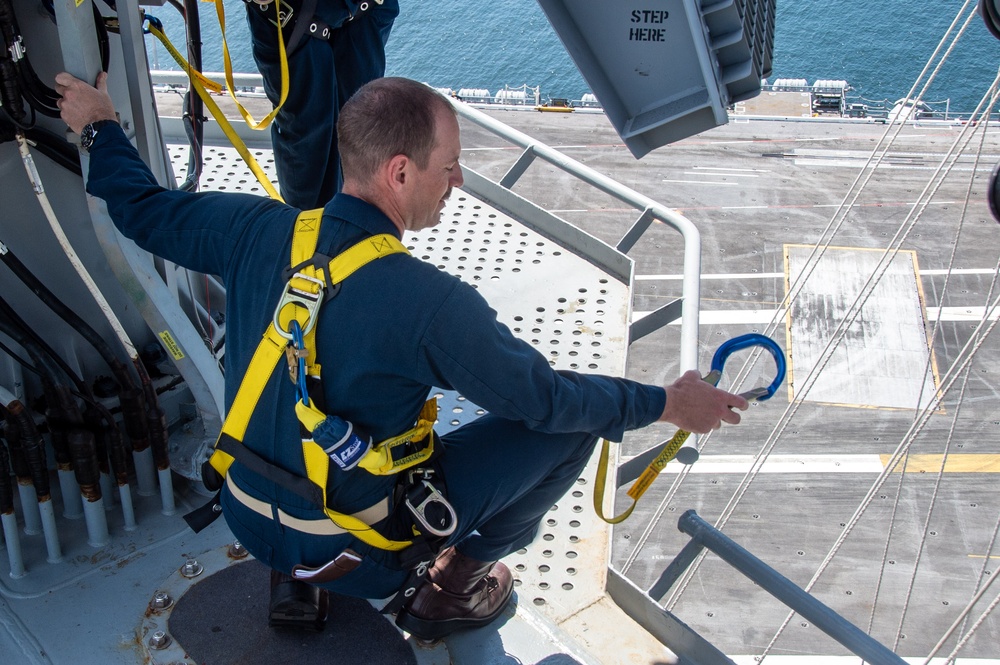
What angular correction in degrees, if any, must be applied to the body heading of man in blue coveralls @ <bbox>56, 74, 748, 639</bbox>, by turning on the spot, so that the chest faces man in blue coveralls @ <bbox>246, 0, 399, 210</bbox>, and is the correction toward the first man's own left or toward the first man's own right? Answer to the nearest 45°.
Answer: approximately 45° to the first man's own left

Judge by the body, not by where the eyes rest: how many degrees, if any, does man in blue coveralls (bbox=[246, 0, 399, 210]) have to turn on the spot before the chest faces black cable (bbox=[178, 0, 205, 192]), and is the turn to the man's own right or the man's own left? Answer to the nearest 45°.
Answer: approximately 45° to the man's own right

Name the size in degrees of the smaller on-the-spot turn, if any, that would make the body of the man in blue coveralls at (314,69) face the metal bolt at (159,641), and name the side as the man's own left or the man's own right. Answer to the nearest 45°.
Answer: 0° — they already face it

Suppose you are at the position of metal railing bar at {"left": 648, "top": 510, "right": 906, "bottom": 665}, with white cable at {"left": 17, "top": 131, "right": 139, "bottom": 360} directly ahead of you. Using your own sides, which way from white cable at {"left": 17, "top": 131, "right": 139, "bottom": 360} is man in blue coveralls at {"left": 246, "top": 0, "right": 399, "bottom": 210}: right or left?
right

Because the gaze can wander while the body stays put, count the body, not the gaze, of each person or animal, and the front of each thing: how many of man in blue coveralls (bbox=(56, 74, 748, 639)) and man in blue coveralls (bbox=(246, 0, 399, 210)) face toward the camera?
1

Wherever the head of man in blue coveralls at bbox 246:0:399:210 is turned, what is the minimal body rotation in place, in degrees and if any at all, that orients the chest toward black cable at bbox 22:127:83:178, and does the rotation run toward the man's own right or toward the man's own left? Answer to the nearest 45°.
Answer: approximately 45° to the man's own right

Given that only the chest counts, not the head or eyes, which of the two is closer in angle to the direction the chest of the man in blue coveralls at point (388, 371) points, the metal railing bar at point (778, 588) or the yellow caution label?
the metal railing bar

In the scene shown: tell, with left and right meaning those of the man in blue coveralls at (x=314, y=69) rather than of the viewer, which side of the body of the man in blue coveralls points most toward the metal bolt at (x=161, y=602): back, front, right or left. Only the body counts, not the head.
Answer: front

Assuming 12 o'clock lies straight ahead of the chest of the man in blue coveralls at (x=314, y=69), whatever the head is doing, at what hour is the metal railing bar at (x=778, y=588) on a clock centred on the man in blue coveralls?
The metal railing bar is roughly at 11 o'clock from the man in blue coveralls.

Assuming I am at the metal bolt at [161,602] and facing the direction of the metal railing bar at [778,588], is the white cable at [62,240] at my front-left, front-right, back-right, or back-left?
back-left

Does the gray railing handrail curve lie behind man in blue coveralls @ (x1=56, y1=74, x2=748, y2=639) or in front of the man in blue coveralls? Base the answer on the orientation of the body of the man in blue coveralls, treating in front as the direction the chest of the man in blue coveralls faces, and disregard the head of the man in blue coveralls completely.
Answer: in front

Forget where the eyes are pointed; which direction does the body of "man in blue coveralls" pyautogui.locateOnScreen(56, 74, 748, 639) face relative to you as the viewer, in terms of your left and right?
facing away from the viewer and to the right of the viewer

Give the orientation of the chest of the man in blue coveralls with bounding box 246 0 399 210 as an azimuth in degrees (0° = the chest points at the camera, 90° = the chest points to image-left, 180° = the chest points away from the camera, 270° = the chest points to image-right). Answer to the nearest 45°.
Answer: approximately 0°

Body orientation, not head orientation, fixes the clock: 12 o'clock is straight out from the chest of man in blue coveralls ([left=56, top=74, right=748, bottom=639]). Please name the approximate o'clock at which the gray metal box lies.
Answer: The gray metal box is roughly at 12 o'clock from the man in blue coveralls.
